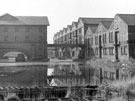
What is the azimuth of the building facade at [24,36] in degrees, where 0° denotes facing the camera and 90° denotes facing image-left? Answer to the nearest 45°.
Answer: approximately 0°
